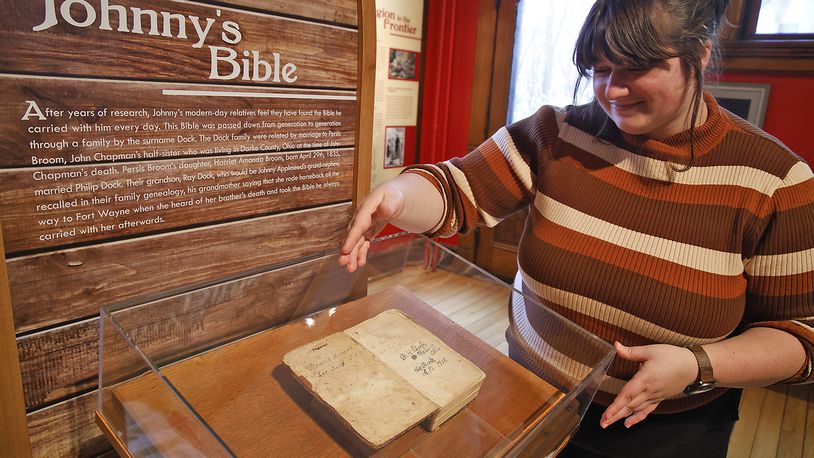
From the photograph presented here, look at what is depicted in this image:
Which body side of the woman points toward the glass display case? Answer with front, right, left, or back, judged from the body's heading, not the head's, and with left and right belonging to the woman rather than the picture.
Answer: front

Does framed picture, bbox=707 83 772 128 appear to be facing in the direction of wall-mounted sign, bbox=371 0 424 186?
no

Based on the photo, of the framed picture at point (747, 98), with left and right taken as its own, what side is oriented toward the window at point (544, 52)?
right

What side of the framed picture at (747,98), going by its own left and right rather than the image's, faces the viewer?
front

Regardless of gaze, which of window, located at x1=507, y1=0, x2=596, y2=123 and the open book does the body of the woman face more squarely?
the open book

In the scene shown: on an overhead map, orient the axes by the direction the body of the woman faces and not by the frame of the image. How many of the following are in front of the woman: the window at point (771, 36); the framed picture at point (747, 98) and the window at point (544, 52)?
0

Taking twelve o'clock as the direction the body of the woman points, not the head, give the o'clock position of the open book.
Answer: The open book is roughly at 12 o'clock from the woman.

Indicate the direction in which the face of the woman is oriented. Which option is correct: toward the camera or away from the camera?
toward the camera

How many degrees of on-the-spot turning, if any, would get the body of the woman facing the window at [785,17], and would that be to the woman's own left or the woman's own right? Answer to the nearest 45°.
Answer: approximately 135° to the woman's own right

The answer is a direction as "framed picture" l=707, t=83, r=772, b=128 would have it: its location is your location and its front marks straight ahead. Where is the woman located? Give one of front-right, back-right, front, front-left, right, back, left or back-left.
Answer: front

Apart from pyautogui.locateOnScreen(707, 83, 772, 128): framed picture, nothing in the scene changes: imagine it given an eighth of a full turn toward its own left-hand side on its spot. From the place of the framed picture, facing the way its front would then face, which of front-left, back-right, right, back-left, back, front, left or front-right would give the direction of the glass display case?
front-right

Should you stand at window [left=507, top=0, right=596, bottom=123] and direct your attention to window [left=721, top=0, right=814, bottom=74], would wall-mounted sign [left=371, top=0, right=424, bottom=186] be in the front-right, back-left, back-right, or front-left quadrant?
back-right

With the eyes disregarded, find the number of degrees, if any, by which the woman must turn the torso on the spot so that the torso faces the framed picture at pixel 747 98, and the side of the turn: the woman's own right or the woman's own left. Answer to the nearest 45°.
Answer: approximately 135° to the woman's own right

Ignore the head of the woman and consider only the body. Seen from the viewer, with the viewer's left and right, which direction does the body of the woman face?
facing the viewer and to the left of the viewer

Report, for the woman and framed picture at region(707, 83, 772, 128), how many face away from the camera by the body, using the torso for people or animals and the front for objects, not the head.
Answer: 0

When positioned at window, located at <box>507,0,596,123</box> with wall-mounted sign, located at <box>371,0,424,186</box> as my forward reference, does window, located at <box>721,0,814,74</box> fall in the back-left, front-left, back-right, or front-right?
back-left
